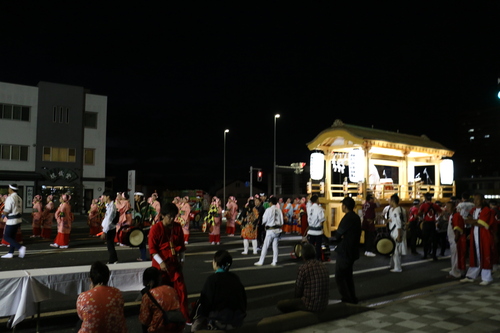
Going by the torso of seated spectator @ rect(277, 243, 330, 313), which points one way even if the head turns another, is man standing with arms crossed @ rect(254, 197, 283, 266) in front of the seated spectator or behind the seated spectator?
in front

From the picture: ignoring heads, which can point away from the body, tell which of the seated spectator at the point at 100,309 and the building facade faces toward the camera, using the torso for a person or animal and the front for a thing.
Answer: the building facade

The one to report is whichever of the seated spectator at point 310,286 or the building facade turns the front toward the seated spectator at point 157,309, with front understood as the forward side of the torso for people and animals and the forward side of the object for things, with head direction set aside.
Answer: the building facade

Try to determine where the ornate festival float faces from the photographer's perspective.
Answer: facing the viewer and to the left of the viewer

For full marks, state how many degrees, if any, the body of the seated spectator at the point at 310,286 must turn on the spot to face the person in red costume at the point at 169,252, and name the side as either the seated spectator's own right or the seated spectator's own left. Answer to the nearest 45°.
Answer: approximately 45° to the seated spectator's own left

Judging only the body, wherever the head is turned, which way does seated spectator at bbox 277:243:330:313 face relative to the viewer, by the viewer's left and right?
facing away from the viewer and to the left of the viewer

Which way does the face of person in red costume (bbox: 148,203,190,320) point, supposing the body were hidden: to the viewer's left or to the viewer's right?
to the viewer's left

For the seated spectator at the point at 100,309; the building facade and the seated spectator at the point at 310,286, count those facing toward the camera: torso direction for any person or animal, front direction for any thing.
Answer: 1

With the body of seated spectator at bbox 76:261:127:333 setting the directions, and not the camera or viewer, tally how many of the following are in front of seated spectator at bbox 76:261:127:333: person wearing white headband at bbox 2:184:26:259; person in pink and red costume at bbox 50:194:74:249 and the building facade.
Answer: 3

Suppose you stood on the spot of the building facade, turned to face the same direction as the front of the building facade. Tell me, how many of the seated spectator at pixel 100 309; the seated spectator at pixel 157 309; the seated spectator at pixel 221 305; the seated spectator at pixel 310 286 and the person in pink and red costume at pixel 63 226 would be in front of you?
5

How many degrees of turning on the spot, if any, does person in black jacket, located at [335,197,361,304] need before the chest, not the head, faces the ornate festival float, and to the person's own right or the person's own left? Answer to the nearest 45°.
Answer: approximately 90° to the person's own right

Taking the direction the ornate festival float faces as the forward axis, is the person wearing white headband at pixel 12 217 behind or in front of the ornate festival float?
in front

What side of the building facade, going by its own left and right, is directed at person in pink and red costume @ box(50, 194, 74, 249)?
front

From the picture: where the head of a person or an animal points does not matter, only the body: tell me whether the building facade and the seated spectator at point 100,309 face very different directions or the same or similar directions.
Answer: very different directions

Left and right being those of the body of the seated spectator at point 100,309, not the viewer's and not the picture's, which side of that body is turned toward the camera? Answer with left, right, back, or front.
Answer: back

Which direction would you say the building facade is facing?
toward the camera

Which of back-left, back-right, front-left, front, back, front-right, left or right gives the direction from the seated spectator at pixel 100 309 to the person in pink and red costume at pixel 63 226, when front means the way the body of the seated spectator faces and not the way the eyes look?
front

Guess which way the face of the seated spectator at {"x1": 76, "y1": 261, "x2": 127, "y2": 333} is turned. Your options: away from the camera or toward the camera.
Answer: away from the camera

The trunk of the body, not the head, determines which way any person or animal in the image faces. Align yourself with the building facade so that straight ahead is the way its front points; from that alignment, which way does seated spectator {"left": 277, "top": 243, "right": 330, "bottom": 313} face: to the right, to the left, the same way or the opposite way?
the opposite way

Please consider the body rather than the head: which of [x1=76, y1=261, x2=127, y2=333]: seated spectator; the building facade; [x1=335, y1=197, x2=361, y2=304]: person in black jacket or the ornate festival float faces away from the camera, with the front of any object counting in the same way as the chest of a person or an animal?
the seated spectator
